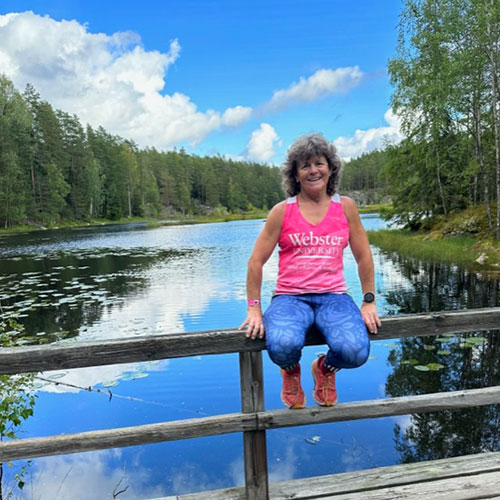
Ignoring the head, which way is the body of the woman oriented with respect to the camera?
toward the camera
